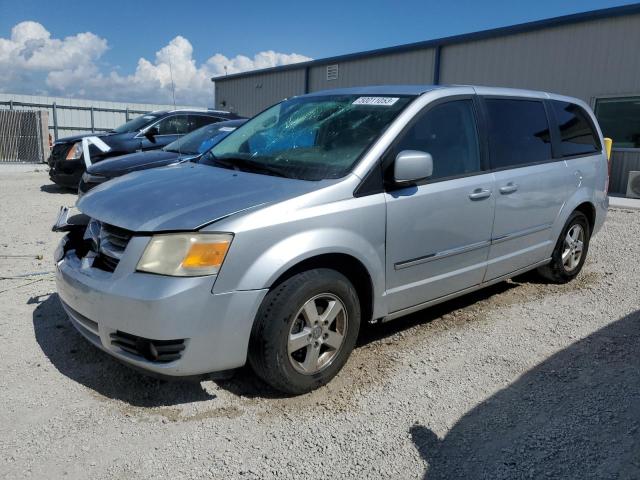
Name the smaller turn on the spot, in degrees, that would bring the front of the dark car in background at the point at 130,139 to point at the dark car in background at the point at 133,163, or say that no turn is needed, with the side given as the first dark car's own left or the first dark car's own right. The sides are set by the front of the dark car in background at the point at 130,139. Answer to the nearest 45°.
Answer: approximately 45° to the first dark car's own left

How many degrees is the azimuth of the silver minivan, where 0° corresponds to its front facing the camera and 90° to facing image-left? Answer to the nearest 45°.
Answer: approximately 45°

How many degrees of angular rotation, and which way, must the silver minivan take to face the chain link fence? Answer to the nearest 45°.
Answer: approximately 90° to its right

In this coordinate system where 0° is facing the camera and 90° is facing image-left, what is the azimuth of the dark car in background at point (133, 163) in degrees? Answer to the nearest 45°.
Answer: approximately 45°

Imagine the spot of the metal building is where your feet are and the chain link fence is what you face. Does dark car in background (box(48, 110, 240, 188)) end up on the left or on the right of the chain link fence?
left

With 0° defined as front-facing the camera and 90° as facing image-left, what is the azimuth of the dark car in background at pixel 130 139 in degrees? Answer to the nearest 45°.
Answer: approximately 45°

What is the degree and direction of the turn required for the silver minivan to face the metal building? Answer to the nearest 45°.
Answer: approximately 180°

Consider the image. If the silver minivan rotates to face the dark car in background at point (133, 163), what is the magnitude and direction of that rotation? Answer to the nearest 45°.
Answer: approximately 90° to its right

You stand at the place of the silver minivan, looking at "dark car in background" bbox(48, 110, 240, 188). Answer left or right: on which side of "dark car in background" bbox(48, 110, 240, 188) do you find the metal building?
right
